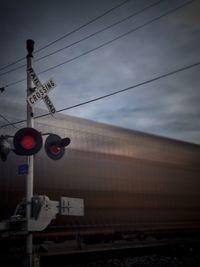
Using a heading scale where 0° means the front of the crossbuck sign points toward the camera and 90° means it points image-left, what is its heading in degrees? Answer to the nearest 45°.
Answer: approximately 315°
